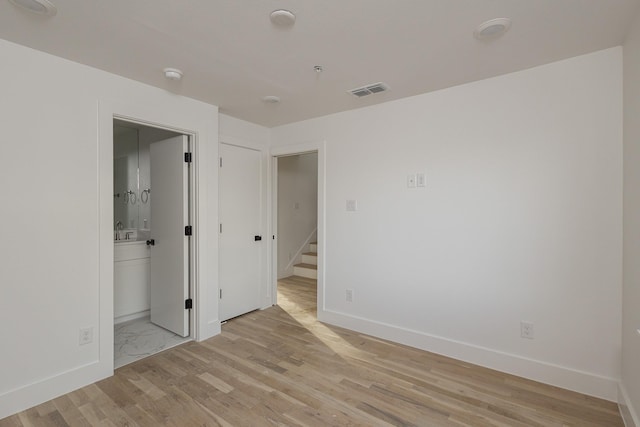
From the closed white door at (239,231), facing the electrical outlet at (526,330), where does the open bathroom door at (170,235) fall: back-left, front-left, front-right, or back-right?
back-right

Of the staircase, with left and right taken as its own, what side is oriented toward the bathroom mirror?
front

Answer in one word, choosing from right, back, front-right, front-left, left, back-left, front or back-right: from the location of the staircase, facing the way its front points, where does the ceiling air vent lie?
front-left

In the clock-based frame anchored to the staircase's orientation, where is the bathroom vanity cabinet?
The bathroom vanity cabinet is roughly at 12 o'clock from the staircase.

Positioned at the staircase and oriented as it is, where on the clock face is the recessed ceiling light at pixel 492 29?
The recessed ceiling light is roughly at 10 o'clock from the staircase.

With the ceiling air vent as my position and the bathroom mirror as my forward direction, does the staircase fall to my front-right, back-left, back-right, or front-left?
front-right

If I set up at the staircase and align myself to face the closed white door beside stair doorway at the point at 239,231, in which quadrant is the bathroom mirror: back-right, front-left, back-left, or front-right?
front-right

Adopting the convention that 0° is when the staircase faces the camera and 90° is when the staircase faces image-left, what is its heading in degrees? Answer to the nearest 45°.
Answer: approximately 45°

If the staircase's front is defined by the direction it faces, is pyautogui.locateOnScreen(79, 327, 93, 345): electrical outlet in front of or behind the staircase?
in front
